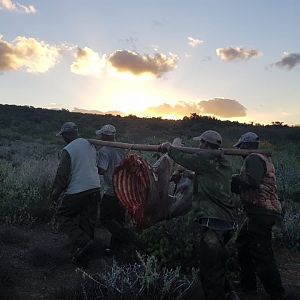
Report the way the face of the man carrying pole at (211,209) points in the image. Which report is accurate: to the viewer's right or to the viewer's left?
to the viewer's left

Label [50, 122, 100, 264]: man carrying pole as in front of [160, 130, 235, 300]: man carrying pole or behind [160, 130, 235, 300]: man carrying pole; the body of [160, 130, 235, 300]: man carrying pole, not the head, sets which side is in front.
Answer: in front

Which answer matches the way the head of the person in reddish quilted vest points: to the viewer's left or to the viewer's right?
to the viewer's left

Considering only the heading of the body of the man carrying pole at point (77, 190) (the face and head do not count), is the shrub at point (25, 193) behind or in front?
in front

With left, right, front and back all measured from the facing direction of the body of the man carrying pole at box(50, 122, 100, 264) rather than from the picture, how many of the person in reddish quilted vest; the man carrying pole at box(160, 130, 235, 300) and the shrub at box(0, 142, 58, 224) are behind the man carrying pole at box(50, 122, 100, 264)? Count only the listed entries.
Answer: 2

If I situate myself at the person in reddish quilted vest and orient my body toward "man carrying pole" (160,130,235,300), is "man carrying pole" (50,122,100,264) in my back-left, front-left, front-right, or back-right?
front-right

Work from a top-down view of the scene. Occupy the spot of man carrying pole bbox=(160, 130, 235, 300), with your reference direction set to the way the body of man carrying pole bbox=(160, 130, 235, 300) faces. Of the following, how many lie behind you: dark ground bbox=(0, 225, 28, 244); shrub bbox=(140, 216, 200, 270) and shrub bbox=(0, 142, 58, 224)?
0

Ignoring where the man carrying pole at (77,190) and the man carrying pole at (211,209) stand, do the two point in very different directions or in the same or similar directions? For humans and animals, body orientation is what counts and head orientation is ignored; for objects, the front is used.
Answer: same or similar directions

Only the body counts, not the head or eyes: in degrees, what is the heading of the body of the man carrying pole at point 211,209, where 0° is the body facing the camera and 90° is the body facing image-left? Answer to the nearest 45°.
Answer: approximately 135°

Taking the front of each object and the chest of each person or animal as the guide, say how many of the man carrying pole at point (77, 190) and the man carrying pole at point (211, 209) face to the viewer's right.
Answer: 0
